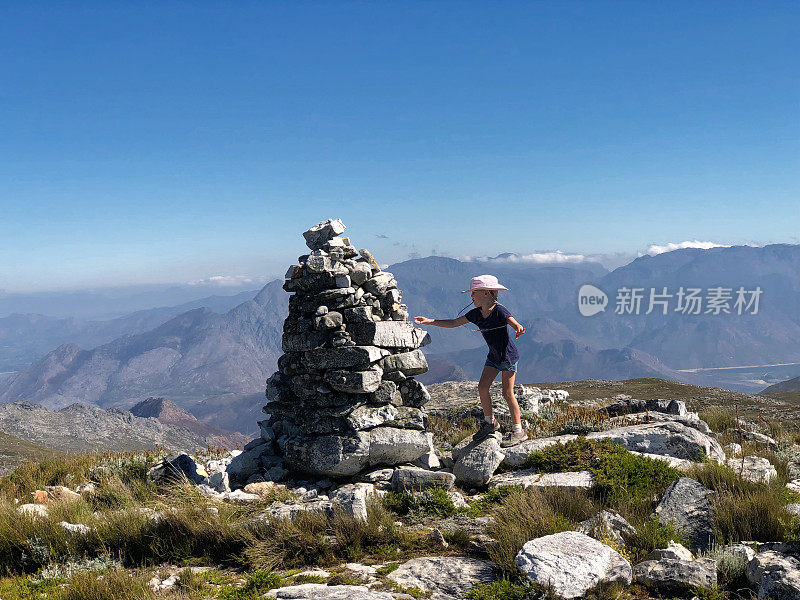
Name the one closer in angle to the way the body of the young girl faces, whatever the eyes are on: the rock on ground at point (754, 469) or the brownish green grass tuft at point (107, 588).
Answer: the brownish green grass tuft

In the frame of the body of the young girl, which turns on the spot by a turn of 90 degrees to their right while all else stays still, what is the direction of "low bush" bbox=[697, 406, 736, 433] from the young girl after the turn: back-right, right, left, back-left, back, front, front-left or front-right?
right

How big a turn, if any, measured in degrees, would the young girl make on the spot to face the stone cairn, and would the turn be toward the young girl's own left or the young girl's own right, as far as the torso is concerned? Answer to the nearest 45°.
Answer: approximately 45° to the young girl's own right

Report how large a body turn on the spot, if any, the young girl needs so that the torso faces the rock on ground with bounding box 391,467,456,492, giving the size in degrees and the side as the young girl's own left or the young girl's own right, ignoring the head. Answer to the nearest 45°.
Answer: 0° — they already face it

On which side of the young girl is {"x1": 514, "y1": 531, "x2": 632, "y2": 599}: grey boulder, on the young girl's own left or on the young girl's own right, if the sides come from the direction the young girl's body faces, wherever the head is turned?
on the young girl's own left

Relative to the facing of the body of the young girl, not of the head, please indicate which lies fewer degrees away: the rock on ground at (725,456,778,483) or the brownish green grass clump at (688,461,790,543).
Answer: the brownish green grass clump

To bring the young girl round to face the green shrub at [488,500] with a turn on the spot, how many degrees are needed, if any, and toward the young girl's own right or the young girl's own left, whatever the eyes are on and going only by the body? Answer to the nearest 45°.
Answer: approximately 45° to the young girl's own left

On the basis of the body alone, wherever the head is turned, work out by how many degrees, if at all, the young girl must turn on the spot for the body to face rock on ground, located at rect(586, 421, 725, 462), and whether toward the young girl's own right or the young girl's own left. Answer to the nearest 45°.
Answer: approximately 135° to the young girl's own left

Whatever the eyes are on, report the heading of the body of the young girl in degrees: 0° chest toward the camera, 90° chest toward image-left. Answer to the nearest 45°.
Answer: approximately 45°
